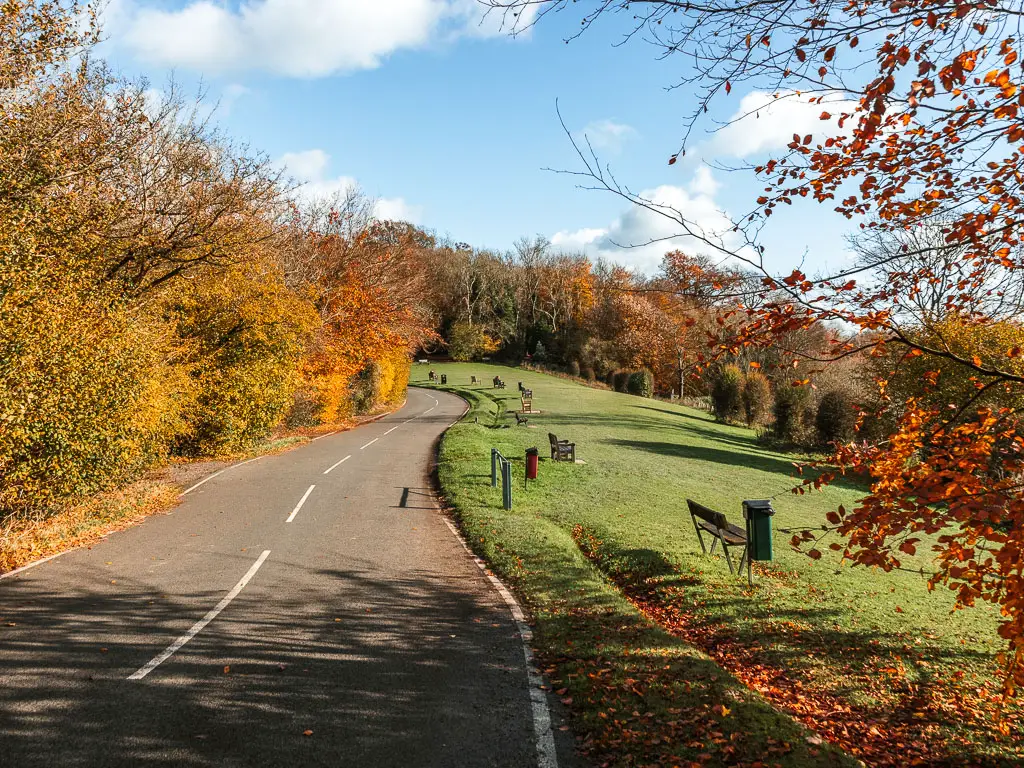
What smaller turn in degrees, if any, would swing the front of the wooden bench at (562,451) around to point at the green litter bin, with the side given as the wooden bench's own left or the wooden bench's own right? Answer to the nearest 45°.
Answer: approximately 90° to the wooden bench's own right

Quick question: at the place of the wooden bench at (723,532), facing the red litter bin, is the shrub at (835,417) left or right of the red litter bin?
right

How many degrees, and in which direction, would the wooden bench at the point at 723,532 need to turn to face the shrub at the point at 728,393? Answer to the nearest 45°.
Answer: approximately 45° to its left

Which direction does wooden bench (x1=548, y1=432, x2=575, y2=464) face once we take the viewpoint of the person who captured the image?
facing to the right of the viewer

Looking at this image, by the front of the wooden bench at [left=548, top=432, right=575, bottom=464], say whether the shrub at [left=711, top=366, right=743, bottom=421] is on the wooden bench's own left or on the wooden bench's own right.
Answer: on the wooden bench's own left

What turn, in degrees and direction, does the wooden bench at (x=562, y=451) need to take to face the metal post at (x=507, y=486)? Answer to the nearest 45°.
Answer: approximately 90° to its right

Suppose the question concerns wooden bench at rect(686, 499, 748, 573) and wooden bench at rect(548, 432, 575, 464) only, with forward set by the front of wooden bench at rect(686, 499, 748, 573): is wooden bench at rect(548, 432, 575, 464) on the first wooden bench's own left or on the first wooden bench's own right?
on the first wooden bench's own left

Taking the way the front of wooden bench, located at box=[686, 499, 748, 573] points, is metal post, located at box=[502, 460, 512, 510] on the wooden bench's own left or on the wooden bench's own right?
on the wooden bench's own left

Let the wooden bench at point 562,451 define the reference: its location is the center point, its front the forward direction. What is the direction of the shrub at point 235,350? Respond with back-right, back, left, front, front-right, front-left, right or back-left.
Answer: back
